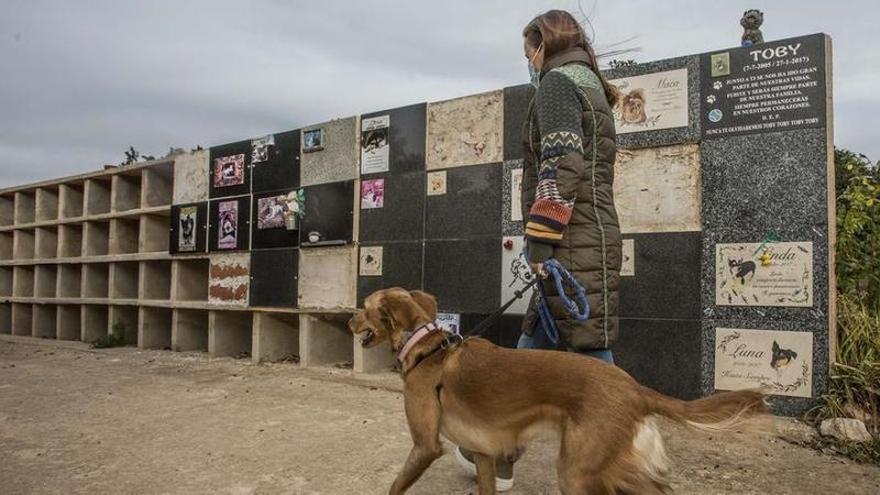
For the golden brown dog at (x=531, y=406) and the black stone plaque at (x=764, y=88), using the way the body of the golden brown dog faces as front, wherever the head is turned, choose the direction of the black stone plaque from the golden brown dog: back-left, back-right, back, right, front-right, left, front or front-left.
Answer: back-right

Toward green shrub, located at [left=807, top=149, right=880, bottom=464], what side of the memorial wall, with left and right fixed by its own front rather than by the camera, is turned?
left

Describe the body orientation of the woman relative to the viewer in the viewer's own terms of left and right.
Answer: facing away from the viewer and to the left of the viewer

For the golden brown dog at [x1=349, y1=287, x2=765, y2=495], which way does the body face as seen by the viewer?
to the viewer's left

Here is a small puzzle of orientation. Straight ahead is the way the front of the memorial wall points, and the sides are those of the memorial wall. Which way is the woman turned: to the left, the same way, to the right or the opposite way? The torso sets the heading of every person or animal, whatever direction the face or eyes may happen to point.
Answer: to the right

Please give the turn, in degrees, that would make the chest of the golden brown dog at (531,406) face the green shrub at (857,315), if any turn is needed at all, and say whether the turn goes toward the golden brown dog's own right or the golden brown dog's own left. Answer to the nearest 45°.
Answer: approximately 135° to the golden brown dog's own right
